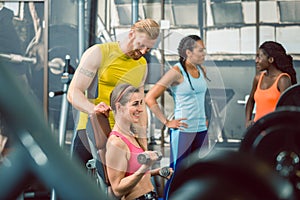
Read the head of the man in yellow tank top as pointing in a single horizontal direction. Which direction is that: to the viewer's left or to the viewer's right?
to the viewer's right

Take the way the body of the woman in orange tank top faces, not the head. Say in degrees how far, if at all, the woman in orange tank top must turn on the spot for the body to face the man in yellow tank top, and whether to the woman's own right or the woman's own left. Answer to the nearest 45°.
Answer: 0° — they already face them

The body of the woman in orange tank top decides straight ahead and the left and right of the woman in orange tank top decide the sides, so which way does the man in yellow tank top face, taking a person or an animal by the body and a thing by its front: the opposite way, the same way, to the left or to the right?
to the left

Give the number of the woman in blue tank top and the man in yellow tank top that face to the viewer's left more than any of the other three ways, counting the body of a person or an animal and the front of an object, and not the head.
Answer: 0

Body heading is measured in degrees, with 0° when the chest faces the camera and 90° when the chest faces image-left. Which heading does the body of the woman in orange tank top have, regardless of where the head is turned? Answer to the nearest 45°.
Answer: approximately 45°

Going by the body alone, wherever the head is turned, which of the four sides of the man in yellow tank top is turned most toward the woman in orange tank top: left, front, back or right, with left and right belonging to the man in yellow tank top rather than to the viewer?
left

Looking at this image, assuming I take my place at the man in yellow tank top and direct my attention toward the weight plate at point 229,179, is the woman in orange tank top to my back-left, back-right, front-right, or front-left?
back-left

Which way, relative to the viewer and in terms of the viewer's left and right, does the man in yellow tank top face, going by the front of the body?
facing the viewer and to the right of the viewer

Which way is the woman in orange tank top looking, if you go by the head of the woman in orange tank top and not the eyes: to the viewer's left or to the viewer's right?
to the viewer's left

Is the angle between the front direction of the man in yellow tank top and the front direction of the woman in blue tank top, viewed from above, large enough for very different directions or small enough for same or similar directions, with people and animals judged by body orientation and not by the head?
same or similar directions
